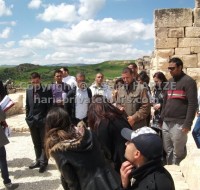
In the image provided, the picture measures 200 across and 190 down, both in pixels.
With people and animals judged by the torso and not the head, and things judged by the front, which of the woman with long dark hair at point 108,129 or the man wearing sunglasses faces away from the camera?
the woman with long dark hair

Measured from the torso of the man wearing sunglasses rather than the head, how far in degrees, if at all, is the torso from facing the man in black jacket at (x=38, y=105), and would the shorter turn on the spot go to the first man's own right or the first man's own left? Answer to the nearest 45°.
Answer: approximately 45° to the first man's own right

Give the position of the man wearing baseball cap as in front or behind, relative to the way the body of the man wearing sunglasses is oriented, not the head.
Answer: in front

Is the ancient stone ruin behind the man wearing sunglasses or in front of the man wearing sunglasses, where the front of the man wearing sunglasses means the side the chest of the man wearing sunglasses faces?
behind

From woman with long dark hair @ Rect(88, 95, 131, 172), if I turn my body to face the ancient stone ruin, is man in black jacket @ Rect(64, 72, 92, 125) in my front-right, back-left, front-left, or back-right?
front-left

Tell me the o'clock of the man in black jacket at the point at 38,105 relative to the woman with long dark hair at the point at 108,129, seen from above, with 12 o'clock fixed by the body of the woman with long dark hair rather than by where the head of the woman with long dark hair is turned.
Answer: The man in black jacket is roughly at 11 o'clock from the woman with long dark hair.

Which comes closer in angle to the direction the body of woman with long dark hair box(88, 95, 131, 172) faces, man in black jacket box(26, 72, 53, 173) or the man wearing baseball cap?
the man in black jacket

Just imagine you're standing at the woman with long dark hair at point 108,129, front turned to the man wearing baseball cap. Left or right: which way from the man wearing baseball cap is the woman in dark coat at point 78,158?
right

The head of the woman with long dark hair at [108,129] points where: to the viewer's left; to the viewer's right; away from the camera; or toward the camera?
away from the camera

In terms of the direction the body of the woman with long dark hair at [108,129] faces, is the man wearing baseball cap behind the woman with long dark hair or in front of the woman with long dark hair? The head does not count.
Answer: behind

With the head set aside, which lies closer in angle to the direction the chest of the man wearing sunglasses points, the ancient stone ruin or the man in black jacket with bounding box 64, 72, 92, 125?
the man in black jacket

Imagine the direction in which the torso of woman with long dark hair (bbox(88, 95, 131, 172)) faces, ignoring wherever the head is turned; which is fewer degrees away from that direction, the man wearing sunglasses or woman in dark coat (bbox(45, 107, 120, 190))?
the man wearing sunglasses

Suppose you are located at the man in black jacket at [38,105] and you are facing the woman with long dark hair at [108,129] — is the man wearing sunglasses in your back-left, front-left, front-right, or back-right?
front-left

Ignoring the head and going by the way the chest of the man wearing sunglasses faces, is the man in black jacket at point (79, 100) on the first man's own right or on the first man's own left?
on the first man's own right

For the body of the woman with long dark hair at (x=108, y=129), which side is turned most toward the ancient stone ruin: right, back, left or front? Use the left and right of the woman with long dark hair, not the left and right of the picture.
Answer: front

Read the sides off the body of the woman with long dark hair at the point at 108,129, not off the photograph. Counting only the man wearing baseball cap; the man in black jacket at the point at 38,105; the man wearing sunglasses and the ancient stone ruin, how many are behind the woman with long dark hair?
1

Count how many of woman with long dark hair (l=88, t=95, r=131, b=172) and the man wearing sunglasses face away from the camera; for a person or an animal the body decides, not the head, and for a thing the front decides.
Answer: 1

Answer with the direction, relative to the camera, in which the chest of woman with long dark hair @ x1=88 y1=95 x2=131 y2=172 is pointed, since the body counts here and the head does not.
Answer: away from the camera

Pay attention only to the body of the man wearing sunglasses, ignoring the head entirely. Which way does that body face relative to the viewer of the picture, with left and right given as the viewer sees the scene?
facing the viewer and to the left of the viewer
